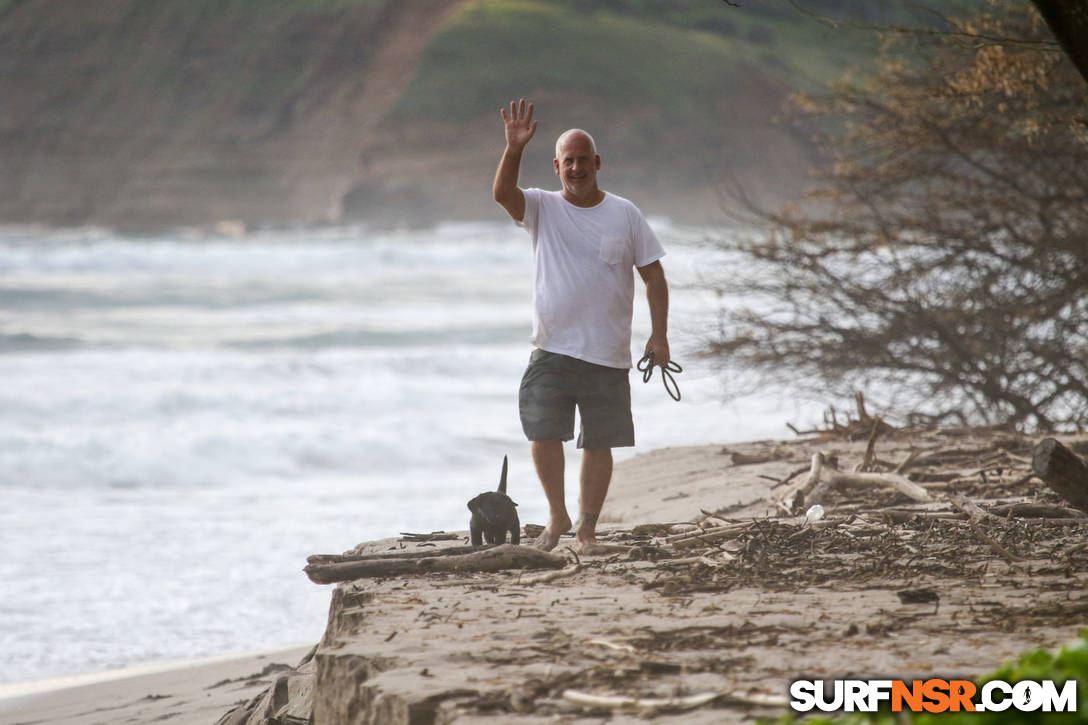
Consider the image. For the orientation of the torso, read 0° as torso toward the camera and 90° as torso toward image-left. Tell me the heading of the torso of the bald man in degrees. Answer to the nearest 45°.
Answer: approximately 0°

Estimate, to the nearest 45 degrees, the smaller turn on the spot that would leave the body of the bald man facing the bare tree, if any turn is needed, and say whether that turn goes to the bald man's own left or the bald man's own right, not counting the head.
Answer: approximately 135° to the bald man's own left

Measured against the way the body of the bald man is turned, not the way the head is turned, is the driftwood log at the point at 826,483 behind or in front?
behind
